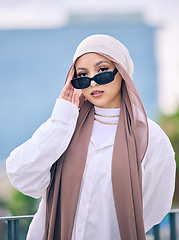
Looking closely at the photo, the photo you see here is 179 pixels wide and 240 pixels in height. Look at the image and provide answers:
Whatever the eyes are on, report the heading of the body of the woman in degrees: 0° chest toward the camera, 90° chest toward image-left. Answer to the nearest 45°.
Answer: approximately 45°

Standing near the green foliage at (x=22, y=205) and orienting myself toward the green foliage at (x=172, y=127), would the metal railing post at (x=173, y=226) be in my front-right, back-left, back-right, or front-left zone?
front-right

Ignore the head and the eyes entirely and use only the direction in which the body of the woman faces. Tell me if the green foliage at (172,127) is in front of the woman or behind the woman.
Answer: behind

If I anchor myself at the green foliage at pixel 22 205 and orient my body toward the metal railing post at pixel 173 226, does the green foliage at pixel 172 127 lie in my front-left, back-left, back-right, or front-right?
front-left

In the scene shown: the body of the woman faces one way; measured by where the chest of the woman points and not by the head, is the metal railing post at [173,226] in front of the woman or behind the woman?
behind

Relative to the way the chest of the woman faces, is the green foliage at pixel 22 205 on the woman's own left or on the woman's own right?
on the woman's own right

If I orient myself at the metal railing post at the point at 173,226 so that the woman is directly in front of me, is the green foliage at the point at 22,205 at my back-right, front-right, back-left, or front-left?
back-right

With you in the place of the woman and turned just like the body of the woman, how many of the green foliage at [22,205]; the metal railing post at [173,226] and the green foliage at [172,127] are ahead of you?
0
